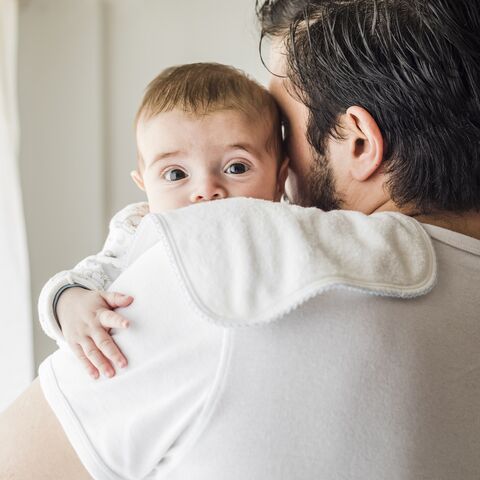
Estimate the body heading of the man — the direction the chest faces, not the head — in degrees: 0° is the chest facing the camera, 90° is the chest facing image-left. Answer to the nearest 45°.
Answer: approximately 135°

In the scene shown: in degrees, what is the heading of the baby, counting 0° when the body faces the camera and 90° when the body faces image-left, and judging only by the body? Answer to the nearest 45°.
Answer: approximately 0°

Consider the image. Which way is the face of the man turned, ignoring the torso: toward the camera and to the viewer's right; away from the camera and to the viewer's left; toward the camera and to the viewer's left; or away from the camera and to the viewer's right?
away from the camera and to the viewer's left

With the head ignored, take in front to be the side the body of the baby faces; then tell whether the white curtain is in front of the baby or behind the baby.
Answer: behind
